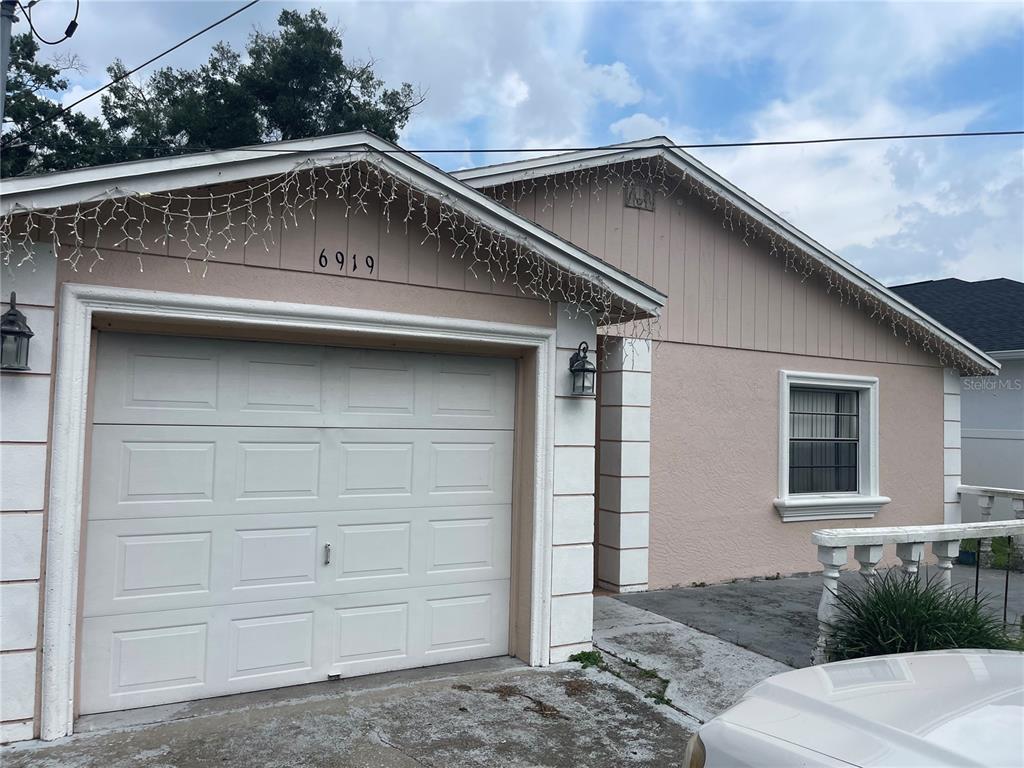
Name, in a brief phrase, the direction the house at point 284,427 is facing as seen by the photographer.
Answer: facing the viewer and to the right of the viewer

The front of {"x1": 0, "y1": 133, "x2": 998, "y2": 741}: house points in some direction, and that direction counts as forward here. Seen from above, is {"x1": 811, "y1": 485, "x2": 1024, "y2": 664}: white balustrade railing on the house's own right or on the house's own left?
on the house's own left

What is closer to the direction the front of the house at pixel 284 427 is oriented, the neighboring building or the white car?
the white car

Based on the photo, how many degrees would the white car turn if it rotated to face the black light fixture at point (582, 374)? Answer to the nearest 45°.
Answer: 0° — it already faces it

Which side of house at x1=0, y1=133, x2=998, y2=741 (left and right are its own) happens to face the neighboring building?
left

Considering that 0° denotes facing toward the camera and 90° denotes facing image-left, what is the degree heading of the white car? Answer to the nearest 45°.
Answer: approximately 135°

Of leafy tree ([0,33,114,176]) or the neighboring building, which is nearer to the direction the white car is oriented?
the leafy tree

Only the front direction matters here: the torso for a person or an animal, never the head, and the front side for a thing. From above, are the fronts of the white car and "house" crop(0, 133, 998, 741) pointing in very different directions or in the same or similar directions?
very different directions

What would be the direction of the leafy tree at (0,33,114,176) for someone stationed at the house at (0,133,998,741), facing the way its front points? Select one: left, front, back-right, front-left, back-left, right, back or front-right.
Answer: back

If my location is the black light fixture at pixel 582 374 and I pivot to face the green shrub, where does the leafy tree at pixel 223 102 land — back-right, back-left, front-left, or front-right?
back-left

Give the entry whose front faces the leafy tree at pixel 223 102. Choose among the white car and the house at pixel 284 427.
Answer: the white car

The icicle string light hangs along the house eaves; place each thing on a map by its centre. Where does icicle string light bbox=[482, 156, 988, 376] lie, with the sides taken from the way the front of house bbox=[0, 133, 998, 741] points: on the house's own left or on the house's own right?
on the house's own left

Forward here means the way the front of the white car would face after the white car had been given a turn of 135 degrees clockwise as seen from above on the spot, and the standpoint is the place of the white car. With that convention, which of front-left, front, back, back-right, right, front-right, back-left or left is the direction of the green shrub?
left

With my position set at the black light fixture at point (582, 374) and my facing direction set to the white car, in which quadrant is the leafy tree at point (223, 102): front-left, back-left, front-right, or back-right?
back-right
